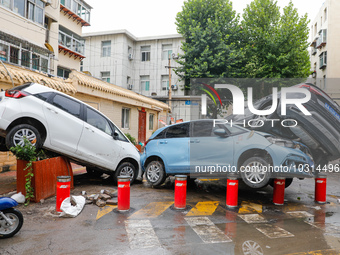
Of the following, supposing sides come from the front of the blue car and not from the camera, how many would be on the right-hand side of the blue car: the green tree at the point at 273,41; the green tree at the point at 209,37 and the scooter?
1

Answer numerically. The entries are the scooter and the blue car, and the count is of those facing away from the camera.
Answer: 0

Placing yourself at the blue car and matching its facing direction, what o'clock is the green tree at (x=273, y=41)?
The green tree is roughly at 8 o'clock from the blue car.

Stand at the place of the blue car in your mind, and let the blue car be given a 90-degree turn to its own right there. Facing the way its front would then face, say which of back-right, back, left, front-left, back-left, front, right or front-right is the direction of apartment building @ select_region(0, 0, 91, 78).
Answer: right

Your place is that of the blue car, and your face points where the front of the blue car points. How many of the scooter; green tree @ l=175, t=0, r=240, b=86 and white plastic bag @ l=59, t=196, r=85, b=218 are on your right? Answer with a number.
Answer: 2

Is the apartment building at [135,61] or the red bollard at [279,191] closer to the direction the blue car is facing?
the red bollard

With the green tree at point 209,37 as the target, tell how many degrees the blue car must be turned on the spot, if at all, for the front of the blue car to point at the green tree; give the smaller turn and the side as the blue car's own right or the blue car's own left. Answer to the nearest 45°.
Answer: approximately 135° to the blue car's own left

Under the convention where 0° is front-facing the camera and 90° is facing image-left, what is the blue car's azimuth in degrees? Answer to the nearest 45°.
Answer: approximately 315°
